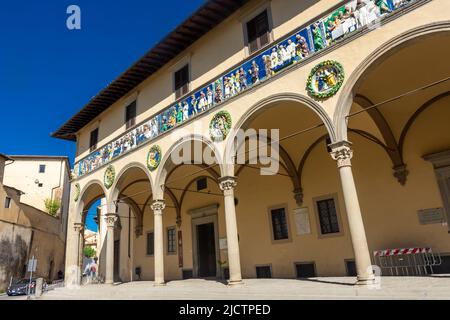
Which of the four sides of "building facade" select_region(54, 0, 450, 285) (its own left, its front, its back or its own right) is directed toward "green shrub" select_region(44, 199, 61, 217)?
right

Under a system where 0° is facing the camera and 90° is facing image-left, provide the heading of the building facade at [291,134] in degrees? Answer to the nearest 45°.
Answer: approximately 45°

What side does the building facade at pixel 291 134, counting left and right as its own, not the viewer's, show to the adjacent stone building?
right
